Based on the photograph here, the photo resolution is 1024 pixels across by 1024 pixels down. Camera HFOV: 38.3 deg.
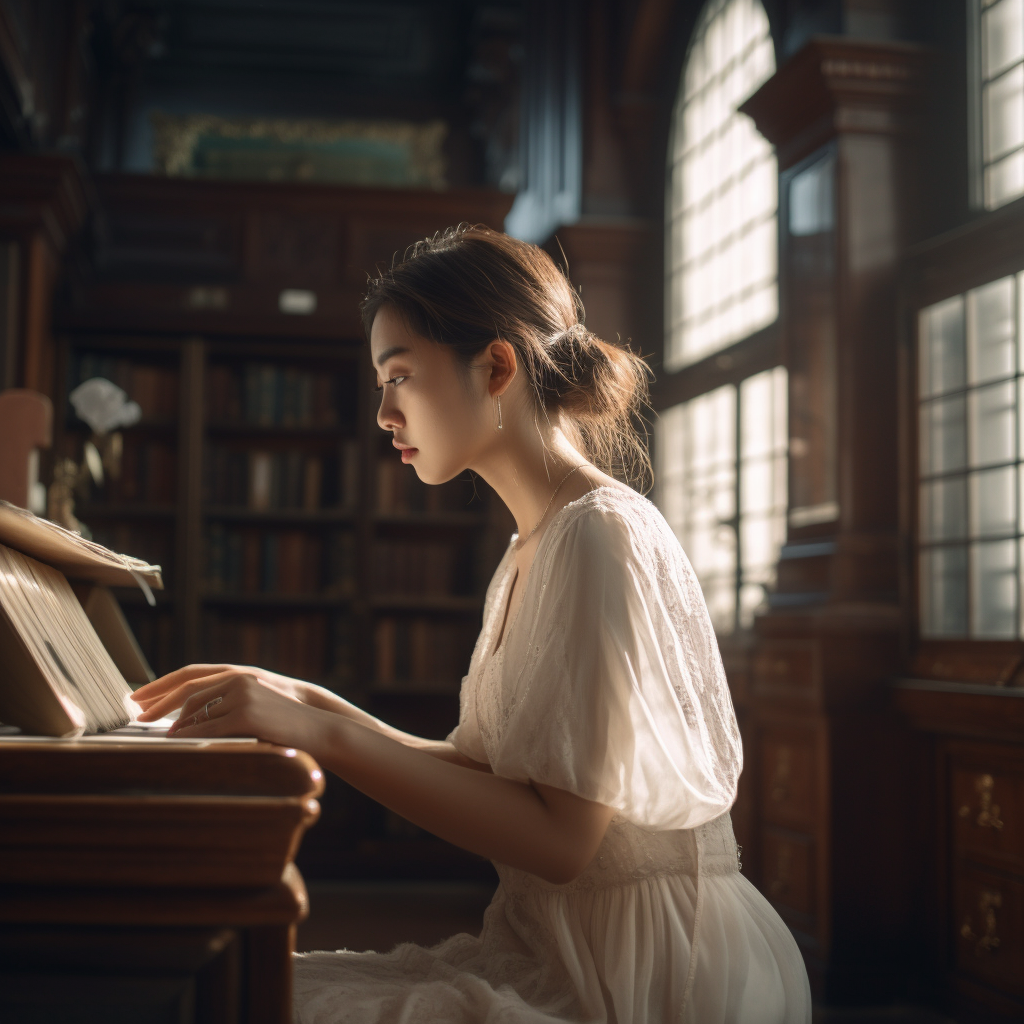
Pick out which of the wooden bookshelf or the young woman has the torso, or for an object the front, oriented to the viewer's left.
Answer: the young woman

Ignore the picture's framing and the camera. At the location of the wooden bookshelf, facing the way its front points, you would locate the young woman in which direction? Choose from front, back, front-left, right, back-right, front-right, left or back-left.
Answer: front

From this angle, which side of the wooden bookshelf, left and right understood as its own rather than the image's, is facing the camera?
front

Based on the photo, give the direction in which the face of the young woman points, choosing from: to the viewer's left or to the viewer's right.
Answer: to the viewer's left

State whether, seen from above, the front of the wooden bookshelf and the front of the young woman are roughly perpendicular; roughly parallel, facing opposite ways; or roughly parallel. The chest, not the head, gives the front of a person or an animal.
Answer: roughly perpendicular

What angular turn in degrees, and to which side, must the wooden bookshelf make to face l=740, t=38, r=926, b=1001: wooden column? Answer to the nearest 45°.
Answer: approximately 45° to its left

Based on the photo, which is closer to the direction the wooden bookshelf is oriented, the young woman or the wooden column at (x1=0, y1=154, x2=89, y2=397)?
the young woman

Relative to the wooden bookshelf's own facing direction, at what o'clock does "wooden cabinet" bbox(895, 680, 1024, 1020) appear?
The wooden cabinet is roughly at 11 o'clock from the wooden bookshelf.

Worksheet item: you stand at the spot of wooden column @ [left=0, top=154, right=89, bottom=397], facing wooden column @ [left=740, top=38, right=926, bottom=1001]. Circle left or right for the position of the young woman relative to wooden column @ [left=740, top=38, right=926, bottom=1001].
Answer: right

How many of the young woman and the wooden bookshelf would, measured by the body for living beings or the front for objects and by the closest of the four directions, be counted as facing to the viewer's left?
1

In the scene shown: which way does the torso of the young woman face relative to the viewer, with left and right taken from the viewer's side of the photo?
facing to the left of the viewer

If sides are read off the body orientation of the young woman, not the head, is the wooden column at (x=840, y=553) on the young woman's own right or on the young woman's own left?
on the young woman's own right

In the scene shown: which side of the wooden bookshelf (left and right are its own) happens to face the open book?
front
